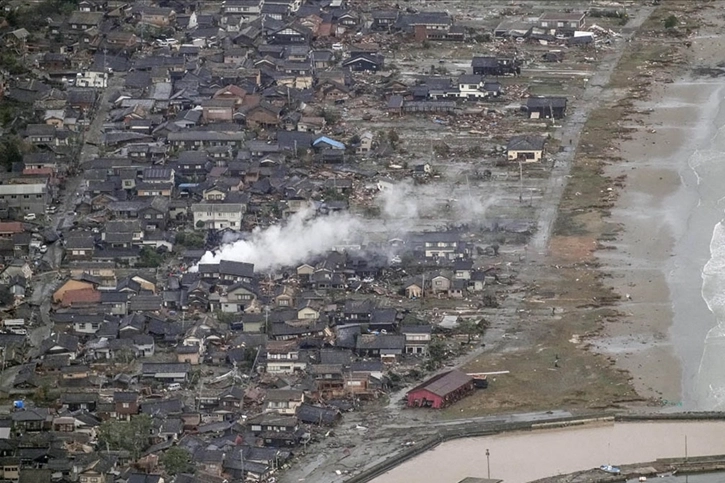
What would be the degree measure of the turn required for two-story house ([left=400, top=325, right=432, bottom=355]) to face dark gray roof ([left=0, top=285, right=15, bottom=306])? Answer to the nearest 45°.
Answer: approximately 90° to its right

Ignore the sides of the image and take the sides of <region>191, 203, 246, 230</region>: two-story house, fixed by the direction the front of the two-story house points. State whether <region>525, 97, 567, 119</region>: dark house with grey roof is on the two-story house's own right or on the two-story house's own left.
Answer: on the two-story house's own left

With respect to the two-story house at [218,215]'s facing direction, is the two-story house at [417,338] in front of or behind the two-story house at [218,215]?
in front

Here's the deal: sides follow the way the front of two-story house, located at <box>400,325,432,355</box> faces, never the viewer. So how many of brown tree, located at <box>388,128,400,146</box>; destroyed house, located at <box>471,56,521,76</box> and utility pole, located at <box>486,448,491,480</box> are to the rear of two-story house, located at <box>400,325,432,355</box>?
2

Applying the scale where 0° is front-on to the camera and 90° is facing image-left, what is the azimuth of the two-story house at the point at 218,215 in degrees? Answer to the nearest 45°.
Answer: approximately 0°

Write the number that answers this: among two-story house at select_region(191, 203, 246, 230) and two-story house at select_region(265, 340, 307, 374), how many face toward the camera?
2

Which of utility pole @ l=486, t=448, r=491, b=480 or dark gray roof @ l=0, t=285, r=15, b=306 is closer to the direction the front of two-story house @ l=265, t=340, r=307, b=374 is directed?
the utility pole

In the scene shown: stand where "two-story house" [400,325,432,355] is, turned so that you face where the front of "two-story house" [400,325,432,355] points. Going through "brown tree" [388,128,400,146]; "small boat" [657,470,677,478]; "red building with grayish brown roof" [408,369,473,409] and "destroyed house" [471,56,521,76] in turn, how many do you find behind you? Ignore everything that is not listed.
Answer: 2

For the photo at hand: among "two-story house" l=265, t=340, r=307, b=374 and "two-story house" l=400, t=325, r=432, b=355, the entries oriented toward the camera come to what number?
2

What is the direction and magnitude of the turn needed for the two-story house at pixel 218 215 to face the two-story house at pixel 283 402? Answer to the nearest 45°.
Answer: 0° — it already faces it

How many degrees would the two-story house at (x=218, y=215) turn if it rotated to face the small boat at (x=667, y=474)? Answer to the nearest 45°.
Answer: approximately 45° to its left

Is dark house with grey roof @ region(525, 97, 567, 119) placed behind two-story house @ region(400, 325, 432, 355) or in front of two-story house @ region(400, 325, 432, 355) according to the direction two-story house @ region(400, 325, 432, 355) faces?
behind

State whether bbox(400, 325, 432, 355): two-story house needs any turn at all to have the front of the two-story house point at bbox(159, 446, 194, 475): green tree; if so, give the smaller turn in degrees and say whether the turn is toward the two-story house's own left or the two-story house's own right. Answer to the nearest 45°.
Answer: approximately 45° to the two-story house's own right
